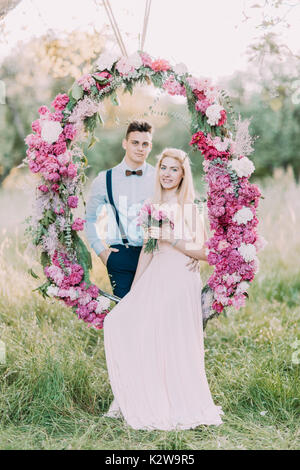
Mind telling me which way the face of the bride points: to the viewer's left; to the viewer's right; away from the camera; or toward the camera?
toward the camera

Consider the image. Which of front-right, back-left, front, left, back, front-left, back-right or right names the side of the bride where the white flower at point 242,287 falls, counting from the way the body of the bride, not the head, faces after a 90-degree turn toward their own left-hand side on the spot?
front-left

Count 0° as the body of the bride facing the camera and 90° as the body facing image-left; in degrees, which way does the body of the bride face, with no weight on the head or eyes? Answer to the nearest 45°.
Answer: approximately 45°
